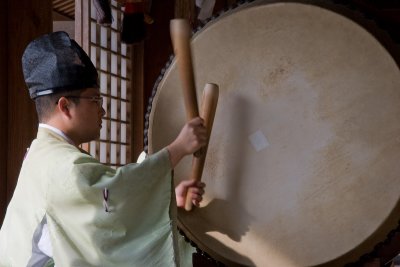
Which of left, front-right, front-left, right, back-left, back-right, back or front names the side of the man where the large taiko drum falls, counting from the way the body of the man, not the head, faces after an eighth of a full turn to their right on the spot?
front

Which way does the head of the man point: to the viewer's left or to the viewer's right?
to the viewer's right

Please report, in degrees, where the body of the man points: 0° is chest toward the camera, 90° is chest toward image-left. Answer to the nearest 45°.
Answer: approximately 225°
